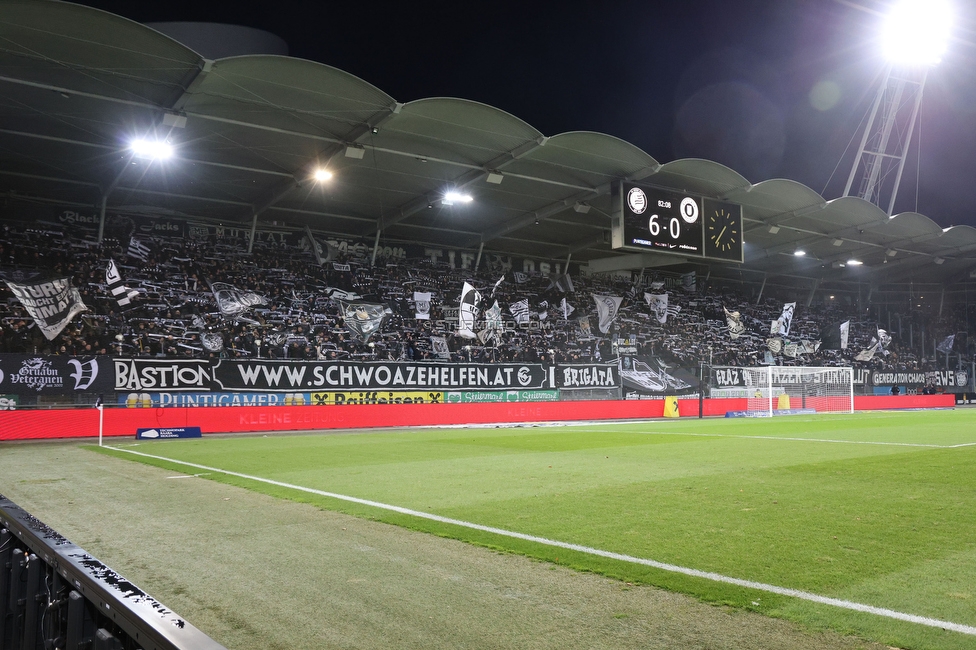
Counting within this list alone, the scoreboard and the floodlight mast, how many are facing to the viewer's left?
0

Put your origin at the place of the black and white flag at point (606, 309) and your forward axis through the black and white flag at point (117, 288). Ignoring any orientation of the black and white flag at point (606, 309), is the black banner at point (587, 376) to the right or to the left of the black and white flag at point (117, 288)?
left

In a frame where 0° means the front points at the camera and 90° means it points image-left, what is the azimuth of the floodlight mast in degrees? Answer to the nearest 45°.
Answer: approximately 0°

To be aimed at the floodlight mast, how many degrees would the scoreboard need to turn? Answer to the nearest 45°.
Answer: approximately 90° to its left

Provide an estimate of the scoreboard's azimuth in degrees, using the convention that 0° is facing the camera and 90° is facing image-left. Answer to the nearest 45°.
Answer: approximately 315°

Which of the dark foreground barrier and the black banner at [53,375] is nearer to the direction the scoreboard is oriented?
the dark foreground barrier

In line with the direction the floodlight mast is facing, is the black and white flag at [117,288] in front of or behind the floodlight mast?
in front
